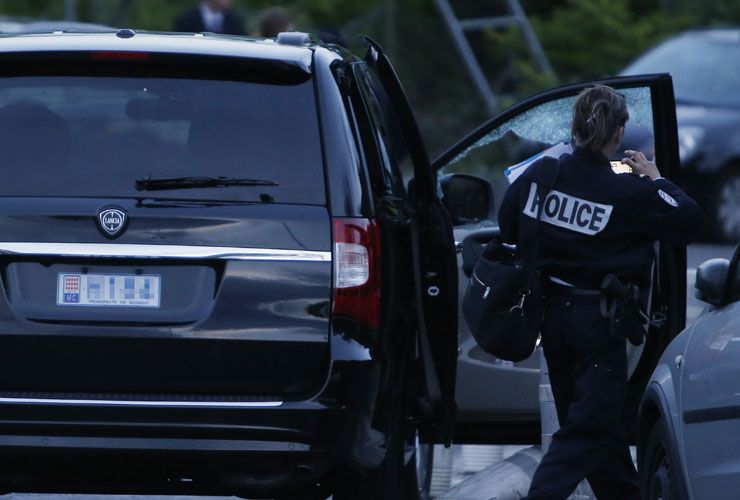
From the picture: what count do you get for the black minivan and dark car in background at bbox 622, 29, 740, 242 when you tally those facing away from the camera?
1

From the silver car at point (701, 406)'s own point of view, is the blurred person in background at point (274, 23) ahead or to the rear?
ahead

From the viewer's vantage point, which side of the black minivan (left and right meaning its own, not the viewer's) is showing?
back

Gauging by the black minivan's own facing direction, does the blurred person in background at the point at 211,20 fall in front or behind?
in front

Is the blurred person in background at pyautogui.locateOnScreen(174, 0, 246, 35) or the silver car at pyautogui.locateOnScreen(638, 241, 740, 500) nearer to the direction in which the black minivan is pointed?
the blurred person in background

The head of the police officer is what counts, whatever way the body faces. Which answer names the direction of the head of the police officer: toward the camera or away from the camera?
away from the camera

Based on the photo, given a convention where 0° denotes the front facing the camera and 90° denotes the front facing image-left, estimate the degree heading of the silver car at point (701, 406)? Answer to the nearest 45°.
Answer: approximately 135°

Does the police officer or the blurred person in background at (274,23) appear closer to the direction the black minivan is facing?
the blurred person in background

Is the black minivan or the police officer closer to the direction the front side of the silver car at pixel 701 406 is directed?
the police officer

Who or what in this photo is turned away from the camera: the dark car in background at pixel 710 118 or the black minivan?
the black minivan

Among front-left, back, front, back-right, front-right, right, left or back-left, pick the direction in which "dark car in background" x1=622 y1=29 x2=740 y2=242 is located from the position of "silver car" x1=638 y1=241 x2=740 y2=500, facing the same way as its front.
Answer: front-right

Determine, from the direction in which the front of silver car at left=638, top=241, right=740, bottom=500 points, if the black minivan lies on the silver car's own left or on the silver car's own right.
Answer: on the silver car's own left
